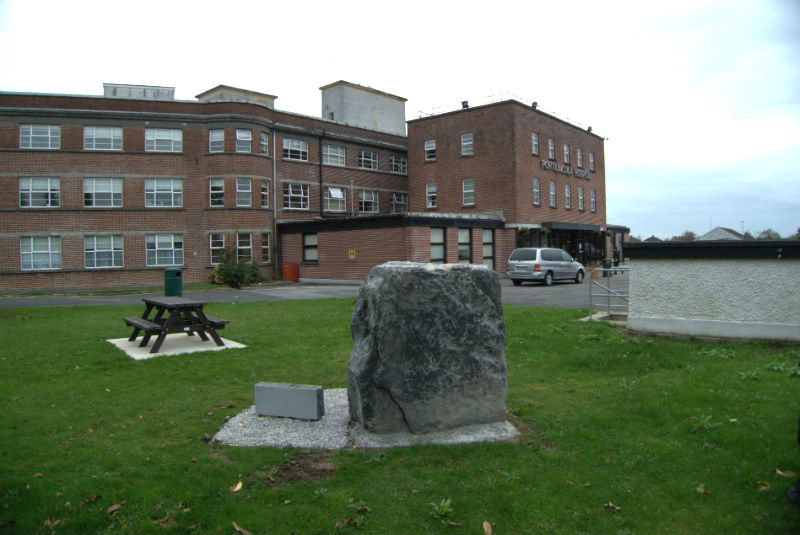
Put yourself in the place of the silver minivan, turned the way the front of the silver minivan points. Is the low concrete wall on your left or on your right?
on your right

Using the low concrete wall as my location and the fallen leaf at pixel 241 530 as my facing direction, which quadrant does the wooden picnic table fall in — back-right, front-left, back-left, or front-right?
front-right

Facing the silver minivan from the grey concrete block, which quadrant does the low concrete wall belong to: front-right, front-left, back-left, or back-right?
front-right

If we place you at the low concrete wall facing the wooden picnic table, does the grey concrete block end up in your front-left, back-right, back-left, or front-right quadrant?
front-left

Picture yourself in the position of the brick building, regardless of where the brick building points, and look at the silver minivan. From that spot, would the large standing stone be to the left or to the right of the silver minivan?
right

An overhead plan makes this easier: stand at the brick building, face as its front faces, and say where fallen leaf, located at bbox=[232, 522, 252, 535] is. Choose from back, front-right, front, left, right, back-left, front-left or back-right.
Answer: front-right

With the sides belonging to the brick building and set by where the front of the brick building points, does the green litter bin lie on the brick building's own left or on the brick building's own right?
on the brick building's own right

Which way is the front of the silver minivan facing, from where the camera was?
facing away from the viewer and to the right of the viewer

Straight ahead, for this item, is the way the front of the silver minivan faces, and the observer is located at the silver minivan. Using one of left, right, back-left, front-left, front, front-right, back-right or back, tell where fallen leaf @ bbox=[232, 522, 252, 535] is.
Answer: back-right

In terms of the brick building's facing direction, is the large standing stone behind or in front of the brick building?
in front

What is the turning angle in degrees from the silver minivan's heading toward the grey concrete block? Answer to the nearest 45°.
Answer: approximately 135° to its right

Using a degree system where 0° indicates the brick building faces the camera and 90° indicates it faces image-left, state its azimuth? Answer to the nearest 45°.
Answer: approximately 315°
